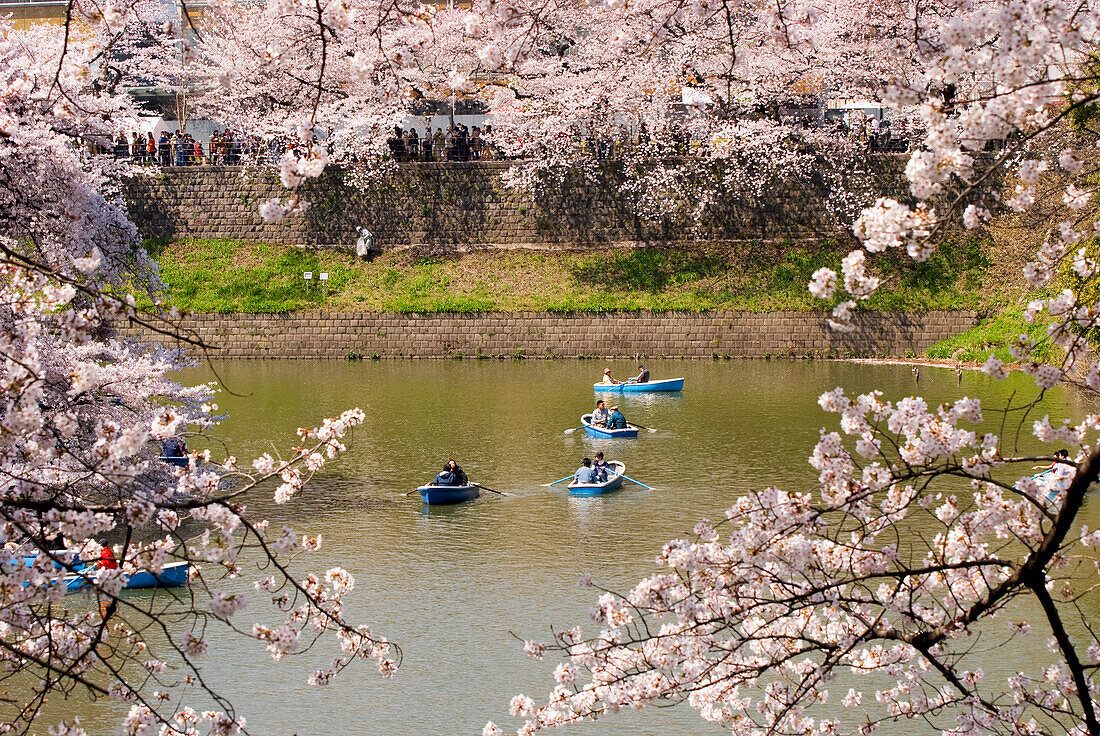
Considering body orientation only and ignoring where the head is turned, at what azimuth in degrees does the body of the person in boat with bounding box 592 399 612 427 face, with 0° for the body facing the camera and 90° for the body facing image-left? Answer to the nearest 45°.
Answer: approximately 315°

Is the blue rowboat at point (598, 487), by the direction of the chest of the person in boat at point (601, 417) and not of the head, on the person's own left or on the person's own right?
on the person's own right

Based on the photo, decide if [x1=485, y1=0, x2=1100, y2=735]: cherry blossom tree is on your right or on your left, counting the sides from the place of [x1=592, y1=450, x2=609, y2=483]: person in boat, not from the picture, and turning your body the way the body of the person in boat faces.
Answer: on your left

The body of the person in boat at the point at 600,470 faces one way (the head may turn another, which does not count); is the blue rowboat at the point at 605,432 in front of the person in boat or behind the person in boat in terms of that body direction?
behind

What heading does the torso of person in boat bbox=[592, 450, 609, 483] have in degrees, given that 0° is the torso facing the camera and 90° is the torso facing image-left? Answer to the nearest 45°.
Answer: approximately 45°

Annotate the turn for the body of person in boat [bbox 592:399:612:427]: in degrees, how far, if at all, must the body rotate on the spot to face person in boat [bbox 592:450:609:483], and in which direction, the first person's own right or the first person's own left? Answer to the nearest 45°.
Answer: approximately 45° to the first person's own right
